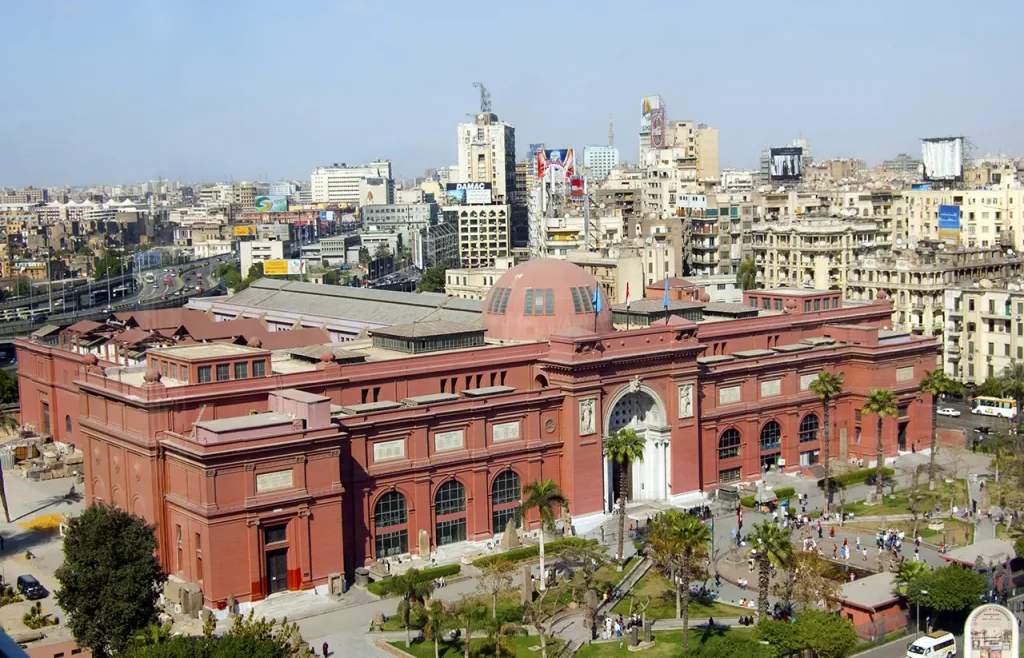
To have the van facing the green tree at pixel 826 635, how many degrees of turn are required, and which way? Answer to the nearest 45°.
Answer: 0° — it already faces it

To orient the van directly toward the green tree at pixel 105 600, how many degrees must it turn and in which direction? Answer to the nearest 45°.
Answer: approximately 45° to its right

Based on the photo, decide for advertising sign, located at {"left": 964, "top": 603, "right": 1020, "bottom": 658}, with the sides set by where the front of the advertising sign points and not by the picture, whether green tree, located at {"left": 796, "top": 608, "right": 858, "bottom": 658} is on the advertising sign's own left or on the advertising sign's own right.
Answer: on the advertising sign's own right

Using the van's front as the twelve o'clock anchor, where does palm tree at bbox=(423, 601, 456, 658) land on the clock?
The palm tree is roughly at 1 o'clock from the van.

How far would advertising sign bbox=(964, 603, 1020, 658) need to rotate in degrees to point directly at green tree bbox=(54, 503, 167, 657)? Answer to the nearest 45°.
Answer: approximately 90° to its right

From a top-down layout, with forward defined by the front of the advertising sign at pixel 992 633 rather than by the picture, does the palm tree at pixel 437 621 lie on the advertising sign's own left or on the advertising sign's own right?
on the advertising sign's own right

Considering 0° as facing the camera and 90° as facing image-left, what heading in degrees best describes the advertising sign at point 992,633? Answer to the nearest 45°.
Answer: approximately 0°

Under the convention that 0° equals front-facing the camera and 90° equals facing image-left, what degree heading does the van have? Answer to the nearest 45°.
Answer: approximately 45°
